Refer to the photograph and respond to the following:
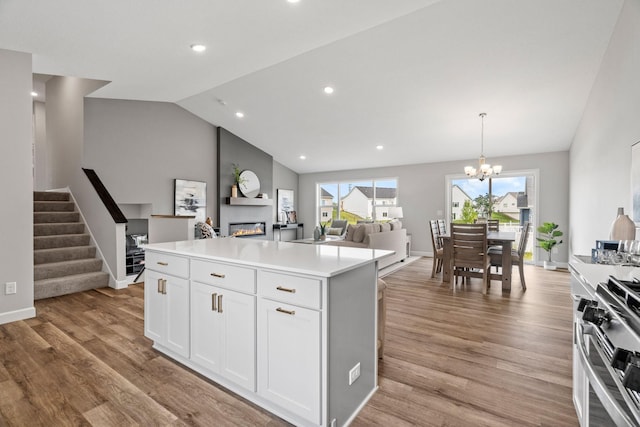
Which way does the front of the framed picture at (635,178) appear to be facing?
to the viewer's left

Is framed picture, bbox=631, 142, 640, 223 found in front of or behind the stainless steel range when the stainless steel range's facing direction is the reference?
behind

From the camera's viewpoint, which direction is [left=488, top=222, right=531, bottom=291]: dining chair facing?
to the viewer's left

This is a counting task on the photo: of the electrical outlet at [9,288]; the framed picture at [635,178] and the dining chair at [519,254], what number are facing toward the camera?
1

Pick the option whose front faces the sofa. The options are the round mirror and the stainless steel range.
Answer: the round mirror

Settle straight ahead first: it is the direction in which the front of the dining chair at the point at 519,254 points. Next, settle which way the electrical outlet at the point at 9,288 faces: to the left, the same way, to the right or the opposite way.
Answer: the opposite way

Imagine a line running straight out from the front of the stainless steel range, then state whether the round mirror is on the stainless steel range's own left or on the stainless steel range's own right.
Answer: on the stainless steel range's own right

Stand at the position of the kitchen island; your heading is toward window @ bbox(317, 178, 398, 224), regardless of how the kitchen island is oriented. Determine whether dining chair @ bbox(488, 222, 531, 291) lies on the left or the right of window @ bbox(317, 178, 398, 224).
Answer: right

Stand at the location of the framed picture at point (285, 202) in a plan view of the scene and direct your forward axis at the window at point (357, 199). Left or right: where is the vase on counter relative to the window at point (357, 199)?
right

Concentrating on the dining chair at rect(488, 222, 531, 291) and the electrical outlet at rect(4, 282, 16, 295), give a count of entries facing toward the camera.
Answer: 1

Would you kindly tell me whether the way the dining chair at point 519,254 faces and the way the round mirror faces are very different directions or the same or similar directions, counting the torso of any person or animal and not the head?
very different directions
